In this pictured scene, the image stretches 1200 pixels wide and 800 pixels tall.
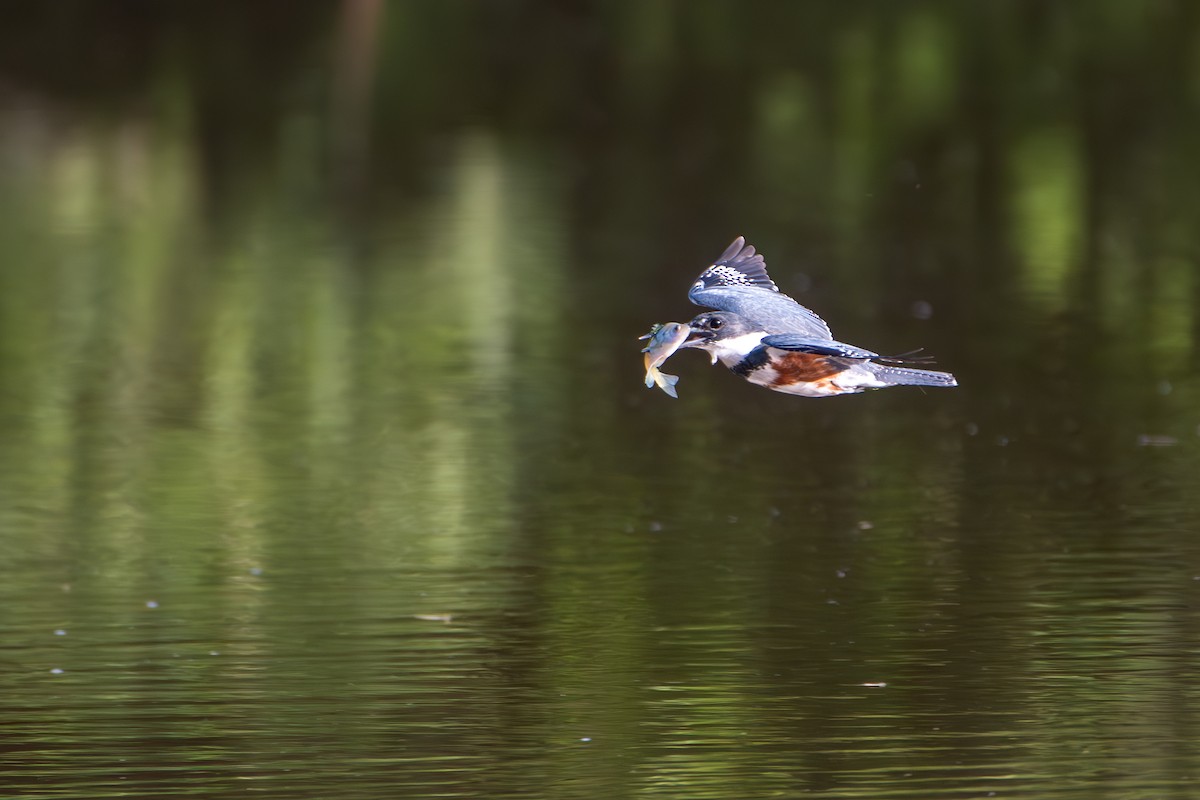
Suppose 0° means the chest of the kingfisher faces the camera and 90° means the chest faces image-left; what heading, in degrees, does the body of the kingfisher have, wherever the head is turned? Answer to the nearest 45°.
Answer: approximately 90°
